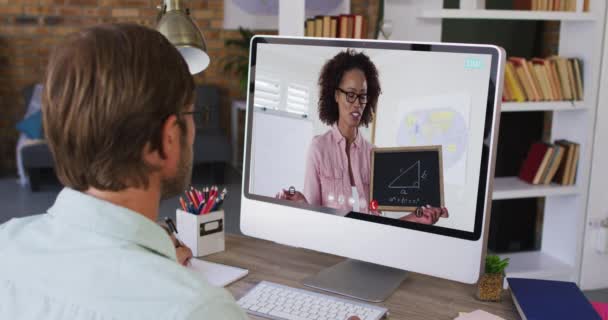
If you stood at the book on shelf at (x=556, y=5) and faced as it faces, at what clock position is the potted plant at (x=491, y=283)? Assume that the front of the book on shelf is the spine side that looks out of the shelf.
The potted plant is roughly at 12 o'clock from the book on shelf.

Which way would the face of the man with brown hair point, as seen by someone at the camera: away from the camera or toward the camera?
away from the camera

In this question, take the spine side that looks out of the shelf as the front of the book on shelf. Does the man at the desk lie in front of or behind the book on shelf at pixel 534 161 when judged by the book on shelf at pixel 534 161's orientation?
in front

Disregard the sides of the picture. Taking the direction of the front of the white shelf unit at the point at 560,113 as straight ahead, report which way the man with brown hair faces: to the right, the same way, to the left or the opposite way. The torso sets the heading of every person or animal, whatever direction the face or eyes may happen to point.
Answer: the opposite way

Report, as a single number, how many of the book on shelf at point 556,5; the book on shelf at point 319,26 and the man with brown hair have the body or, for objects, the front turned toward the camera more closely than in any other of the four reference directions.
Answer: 2

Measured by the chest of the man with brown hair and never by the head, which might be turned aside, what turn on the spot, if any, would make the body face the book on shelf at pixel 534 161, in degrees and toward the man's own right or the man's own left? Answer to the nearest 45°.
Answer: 0° — they already face it

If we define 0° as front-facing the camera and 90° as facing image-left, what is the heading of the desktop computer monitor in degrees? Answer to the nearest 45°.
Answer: approximately 45°

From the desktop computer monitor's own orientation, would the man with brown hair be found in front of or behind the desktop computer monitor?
in front

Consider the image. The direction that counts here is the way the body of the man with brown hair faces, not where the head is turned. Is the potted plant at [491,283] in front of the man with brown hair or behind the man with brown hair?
in front

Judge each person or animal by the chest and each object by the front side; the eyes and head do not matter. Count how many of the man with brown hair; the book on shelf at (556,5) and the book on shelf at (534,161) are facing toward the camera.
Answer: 2

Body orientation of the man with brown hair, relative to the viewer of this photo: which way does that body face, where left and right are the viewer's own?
facing away from the viewer and to the right of the viewer
